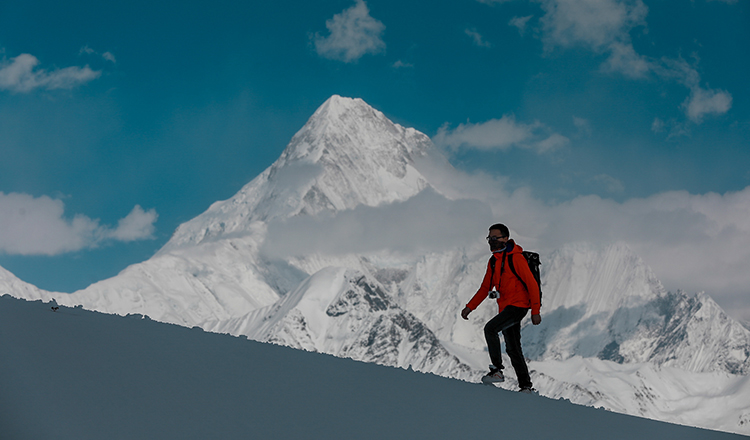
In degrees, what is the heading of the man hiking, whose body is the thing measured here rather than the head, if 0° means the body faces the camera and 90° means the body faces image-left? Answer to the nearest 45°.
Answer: approximately 45°

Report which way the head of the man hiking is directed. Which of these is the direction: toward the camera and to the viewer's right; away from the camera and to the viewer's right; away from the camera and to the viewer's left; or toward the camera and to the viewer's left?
toward the camera and to the viewer's left
